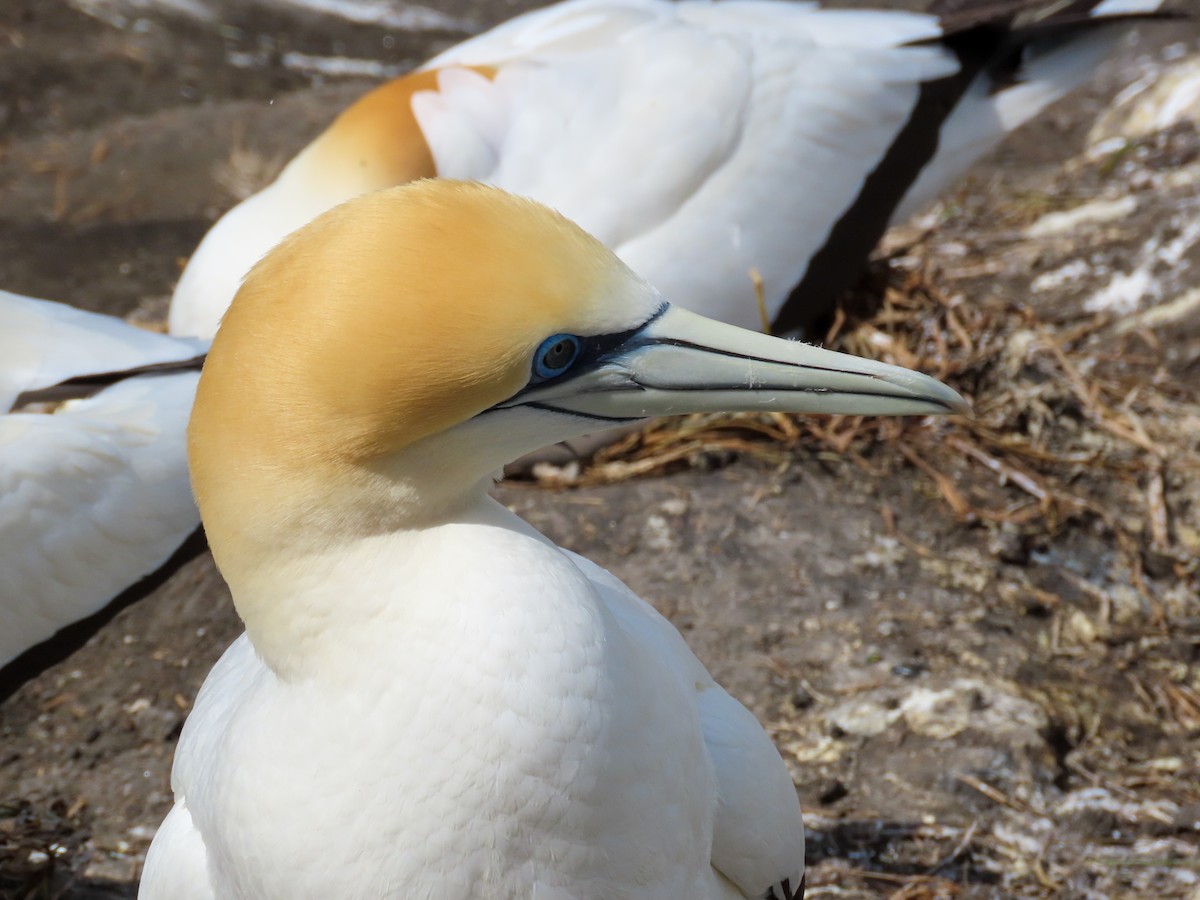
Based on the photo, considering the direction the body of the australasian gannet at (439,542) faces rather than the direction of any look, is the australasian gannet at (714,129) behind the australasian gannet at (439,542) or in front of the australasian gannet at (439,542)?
behind

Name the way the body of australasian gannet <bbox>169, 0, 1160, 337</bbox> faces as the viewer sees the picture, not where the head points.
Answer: to the viewer's left

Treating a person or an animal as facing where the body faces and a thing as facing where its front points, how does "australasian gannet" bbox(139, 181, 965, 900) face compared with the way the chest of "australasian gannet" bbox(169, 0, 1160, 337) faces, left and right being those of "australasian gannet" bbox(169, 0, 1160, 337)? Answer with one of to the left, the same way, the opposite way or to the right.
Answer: to the left

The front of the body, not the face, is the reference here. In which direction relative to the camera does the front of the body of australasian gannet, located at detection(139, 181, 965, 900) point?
toward the camera

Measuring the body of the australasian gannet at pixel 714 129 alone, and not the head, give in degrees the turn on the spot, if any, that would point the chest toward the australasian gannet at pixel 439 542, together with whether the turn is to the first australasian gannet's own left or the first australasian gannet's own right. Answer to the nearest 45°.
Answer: approximately 90° to the first australasian gannet's own left

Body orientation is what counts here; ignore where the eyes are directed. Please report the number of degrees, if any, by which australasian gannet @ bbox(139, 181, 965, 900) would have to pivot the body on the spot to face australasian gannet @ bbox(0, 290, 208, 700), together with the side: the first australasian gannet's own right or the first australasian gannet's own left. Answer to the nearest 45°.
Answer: approximately 135° to the first australasian gannet's own right

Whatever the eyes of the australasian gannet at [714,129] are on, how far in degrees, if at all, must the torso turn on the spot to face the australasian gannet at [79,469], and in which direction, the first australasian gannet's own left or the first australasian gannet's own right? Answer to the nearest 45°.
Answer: approximately 45° to the first australasian gannet's own left

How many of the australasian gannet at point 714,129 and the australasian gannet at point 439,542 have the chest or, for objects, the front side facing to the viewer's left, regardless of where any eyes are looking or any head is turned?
1

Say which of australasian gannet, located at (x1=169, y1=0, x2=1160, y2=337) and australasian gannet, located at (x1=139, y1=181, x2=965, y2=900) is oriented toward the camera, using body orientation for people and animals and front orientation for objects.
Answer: australasian gannet, located at (x1=139, y1=181, x2=965, y2=900)

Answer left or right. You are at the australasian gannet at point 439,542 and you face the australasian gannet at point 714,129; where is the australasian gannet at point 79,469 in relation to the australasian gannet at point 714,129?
left
